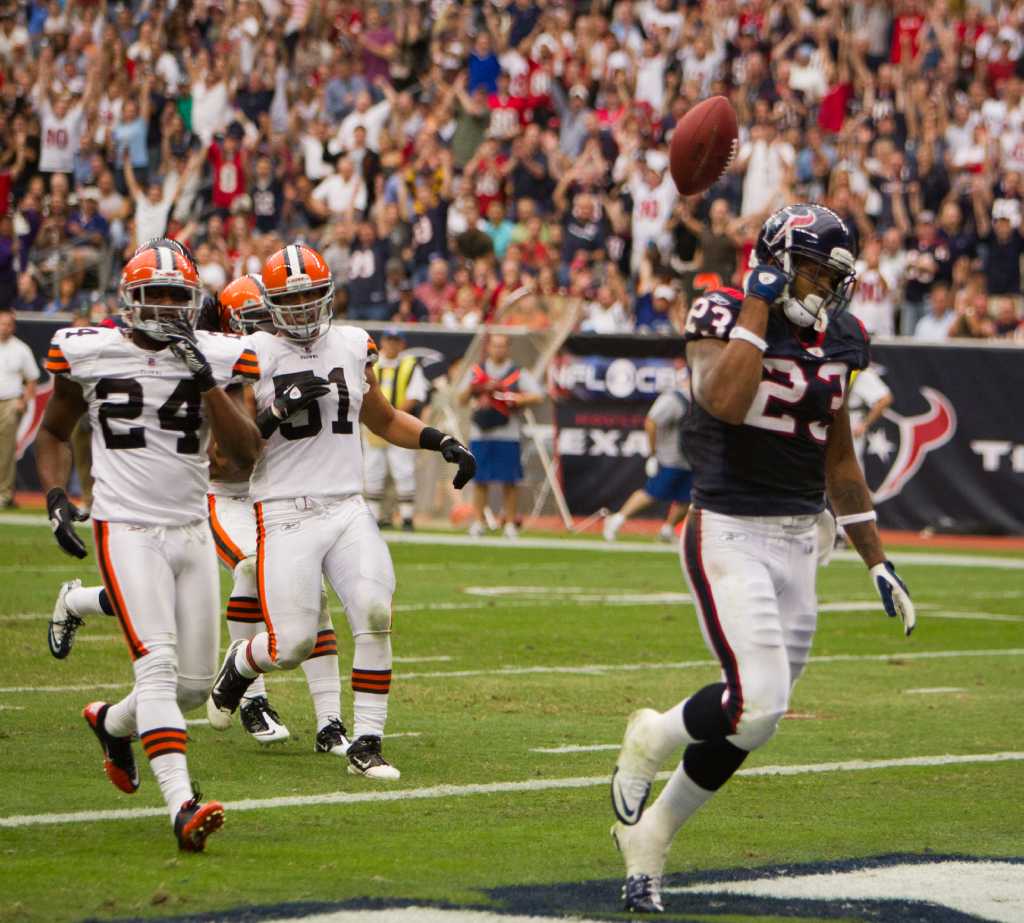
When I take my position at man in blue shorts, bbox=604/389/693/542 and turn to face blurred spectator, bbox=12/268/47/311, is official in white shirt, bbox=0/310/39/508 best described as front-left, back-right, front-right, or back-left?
front-left

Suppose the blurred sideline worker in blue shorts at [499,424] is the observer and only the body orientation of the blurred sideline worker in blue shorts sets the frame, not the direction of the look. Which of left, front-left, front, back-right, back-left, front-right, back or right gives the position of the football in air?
front

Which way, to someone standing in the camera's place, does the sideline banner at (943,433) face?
facing the viewer

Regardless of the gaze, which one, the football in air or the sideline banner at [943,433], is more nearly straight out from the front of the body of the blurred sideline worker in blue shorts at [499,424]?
the football in air

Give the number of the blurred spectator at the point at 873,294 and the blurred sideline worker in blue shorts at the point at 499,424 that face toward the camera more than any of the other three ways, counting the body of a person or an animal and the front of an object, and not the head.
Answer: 2

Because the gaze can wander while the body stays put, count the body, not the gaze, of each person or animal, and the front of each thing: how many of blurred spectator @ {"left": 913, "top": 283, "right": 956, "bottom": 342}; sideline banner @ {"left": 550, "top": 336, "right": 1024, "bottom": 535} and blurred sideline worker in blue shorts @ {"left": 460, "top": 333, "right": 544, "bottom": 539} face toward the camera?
3

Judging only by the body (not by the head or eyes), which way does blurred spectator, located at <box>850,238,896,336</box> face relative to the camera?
toward the camera

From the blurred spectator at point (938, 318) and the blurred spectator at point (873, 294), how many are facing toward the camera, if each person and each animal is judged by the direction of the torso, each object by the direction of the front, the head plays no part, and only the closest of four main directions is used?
2

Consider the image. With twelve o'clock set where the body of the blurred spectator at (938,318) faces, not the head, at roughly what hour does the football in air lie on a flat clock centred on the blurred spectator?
The football in air is roughly at 12 o'clock from the blurred spectator.

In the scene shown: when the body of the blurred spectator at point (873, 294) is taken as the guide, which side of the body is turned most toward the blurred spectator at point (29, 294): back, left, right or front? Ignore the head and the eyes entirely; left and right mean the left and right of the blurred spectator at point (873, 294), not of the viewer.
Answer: right
